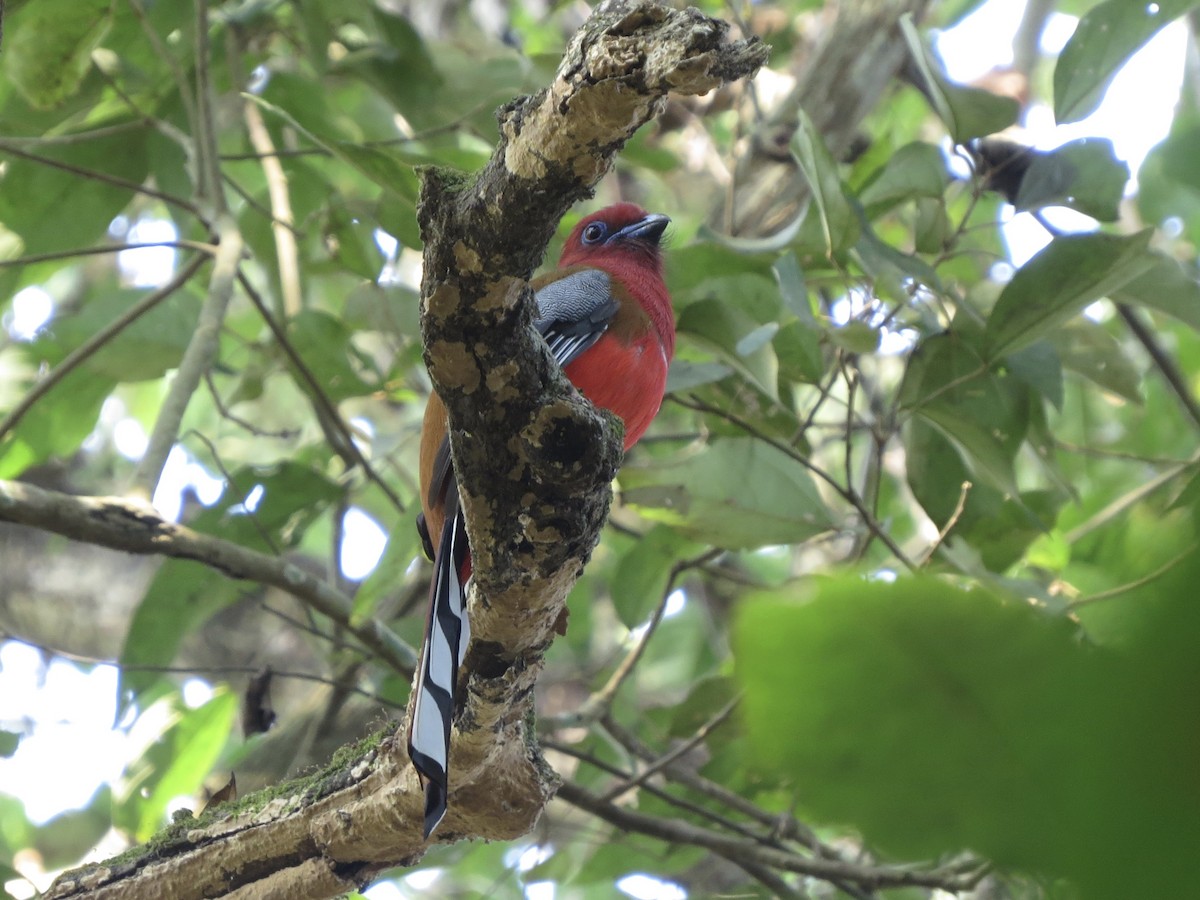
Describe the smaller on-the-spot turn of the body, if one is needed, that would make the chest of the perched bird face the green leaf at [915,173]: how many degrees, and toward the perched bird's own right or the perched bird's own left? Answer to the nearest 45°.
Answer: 0° — it already faces it

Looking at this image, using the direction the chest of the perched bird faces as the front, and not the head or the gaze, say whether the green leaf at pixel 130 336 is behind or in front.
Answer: behind

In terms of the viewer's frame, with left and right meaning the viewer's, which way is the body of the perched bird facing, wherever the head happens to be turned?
facing to the right of the viewer

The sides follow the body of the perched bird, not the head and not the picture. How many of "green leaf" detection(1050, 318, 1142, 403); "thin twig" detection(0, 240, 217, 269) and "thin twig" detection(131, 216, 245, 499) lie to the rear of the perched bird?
2

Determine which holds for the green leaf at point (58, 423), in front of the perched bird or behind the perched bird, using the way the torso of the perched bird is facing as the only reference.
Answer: behind

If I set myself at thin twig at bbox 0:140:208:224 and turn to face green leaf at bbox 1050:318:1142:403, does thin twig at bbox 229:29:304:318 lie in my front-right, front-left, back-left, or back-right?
front-left

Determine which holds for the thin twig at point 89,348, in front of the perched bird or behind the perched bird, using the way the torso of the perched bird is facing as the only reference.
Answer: behind
